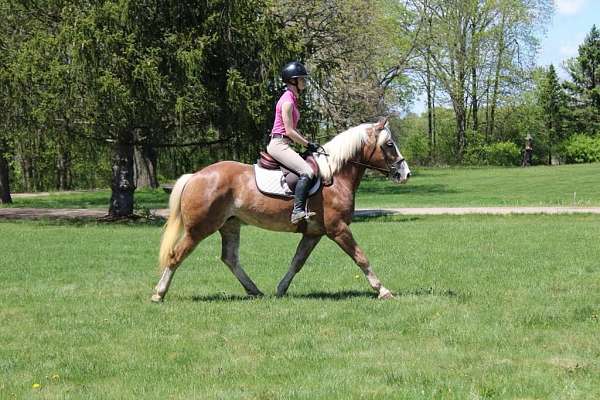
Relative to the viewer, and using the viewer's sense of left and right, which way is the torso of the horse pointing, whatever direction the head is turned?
facing to the right of the viewer

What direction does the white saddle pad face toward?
to the viewer's right

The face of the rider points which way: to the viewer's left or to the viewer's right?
to the viewer's right

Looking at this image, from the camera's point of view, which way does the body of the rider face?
to the viewer's right
